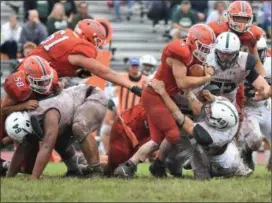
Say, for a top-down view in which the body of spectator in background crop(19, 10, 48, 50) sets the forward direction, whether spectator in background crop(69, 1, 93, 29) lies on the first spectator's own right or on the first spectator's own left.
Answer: on the first spectator's own left

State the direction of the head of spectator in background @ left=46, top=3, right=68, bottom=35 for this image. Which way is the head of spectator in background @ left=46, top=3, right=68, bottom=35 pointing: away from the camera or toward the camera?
toward the camera

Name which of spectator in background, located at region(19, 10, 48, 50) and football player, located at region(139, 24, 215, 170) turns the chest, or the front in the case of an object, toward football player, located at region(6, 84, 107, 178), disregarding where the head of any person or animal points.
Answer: the spectator in background

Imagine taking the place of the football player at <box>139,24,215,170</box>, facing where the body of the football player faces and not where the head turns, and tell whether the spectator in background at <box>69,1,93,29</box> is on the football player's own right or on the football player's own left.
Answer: on the football player's own left

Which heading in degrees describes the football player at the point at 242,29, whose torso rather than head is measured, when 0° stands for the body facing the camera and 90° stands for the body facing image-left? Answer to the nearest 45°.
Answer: approximately 0°

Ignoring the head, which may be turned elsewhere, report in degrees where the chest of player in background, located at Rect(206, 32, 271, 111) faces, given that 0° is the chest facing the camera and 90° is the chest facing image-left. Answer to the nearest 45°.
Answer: approximately 0°

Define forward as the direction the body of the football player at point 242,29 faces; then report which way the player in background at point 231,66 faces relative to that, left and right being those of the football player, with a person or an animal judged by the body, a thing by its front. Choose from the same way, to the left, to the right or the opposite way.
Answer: the same way

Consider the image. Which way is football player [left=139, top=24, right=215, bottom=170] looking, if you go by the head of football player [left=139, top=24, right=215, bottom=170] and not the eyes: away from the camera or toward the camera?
toward the camera
